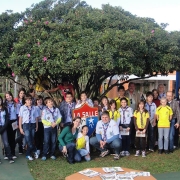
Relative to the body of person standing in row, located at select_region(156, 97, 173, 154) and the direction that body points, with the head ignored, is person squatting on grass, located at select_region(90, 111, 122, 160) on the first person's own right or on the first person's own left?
on the first person's own right

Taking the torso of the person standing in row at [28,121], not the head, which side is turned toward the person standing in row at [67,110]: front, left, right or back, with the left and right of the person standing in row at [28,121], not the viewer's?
left

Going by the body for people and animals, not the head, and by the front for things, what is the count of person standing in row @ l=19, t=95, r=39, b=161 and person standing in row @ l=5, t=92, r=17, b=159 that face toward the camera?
2

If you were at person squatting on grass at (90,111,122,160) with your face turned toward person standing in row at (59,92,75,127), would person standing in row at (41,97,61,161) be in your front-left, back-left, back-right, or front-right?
front-left

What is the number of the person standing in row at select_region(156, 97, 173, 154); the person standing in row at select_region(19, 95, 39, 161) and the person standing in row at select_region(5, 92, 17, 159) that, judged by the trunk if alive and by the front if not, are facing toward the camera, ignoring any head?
3

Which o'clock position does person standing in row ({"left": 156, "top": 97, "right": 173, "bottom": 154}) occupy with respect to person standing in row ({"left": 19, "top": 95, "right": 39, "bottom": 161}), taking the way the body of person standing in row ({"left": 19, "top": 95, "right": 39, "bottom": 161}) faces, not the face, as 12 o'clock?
person standing in row ({"left": 156, "top": 97, "right": 173, "bottom": 154}) is roughly at 9 o'clock from person standing in row ({"left": 19, "top": 95, "right": 39, "bottom": 161}).

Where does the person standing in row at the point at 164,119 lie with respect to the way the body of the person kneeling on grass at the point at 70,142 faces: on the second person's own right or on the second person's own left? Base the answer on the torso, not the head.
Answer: on the second person's own left

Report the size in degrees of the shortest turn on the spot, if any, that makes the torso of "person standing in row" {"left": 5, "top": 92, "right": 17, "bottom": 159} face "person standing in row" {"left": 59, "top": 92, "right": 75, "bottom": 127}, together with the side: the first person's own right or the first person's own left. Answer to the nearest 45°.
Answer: approximately 90° to the first person's own left

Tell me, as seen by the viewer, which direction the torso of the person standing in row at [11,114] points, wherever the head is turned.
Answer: toward the camera

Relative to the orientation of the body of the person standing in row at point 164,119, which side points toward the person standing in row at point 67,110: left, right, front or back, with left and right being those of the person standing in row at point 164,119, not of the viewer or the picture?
right

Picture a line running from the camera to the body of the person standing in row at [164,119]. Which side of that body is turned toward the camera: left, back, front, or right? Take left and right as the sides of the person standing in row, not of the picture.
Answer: front

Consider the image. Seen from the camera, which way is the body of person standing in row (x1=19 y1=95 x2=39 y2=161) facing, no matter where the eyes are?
toward the camera

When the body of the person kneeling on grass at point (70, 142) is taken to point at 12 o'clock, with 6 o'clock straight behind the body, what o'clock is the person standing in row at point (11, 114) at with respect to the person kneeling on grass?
The person standing in row is roughly at 5 o'clock from the person kneeling on grass.
